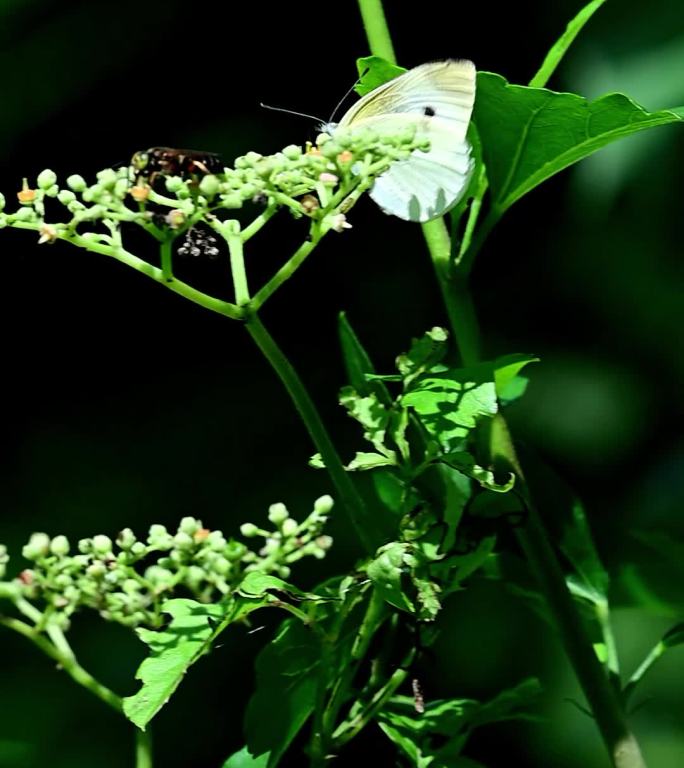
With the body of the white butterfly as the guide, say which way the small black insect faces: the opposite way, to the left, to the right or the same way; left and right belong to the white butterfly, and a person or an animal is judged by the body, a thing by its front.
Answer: the same way

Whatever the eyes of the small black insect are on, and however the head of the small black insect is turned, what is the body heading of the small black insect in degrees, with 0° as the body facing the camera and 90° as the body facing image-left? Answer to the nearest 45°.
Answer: approximately 90°

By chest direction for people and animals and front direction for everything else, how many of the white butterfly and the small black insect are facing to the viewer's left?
2

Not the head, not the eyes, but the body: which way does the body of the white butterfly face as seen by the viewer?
to the viewer's left
